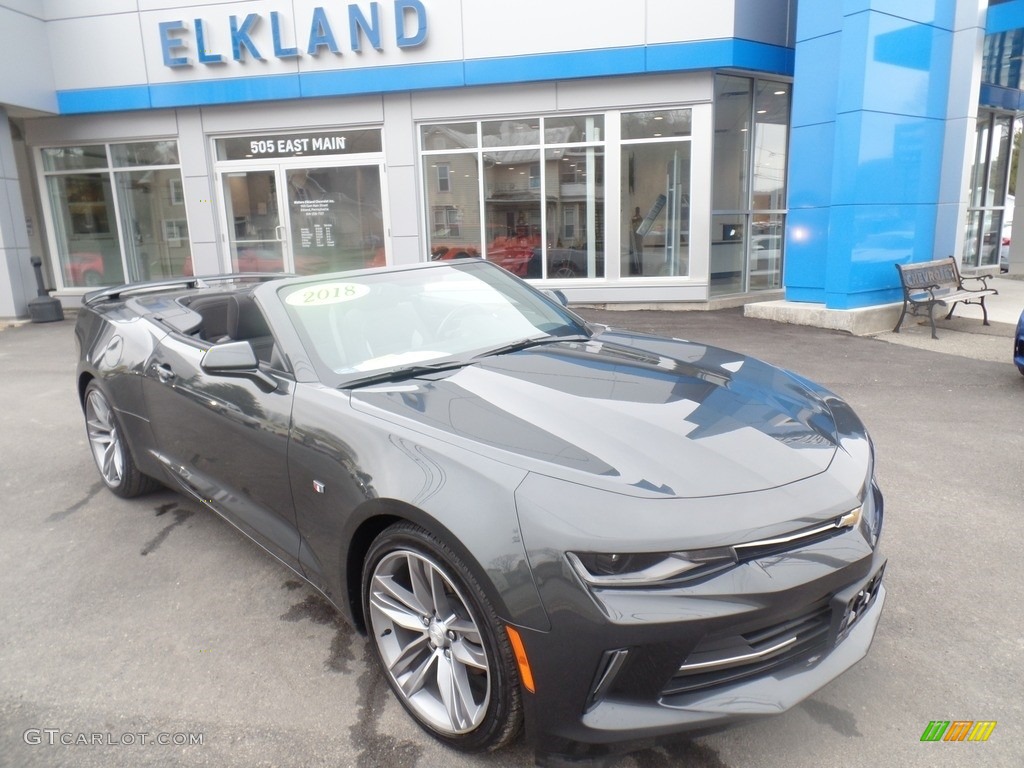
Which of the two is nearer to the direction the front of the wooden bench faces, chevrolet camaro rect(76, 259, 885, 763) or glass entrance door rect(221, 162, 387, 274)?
the chevrolet camaro

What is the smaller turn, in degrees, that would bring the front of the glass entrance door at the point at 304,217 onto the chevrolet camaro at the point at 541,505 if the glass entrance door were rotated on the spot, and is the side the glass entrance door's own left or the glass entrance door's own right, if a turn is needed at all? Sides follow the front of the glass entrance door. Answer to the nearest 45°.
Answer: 0° — it already faces it

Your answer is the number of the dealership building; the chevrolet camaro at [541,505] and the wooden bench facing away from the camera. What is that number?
0

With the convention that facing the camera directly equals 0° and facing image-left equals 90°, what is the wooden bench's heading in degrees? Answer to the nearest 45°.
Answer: approximately 315°

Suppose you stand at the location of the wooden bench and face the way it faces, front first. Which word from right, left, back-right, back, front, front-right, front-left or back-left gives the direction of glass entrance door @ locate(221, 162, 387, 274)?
back-right

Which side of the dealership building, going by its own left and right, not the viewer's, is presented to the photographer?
front

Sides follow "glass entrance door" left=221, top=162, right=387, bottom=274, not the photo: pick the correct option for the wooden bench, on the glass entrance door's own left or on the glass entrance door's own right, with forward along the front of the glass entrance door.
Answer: on the glass entrance door's own left

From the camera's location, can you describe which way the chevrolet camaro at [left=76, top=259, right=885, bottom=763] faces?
facing the viewer and to the right of the viewer

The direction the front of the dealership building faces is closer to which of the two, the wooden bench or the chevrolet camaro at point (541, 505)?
the chevrolet camaro

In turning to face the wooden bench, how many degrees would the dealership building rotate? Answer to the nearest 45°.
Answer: approximately 45° to its left

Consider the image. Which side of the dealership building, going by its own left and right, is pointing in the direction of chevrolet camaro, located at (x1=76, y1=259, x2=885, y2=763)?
front
